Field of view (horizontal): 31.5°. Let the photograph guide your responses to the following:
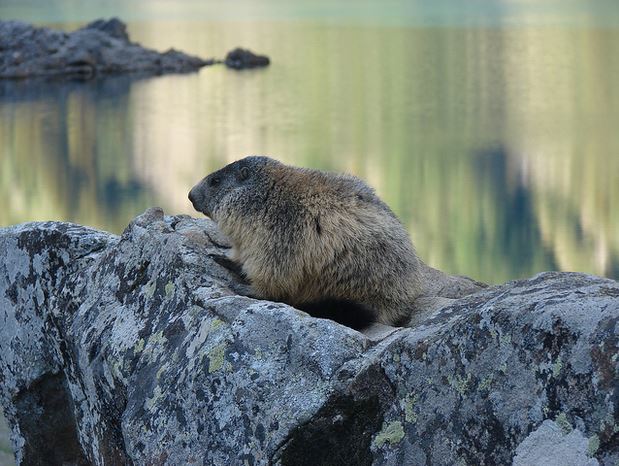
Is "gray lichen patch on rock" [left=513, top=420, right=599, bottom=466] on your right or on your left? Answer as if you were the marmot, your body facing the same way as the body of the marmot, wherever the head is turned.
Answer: on your left

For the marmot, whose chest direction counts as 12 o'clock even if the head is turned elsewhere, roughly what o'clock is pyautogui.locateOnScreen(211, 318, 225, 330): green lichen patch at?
The green lichen patch is roughly at 10 o'clock from the marmot.

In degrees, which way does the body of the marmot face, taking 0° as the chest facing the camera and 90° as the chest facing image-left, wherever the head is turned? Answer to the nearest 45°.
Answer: approximately 90°

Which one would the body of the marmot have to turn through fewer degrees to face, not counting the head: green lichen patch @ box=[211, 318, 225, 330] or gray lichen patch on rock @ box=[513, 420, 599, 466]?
the green lichen patch

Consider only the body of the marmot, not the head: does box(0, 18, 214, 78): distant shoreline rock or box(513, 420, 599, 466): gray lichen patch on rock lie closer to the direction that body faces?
the distant shoreline rock

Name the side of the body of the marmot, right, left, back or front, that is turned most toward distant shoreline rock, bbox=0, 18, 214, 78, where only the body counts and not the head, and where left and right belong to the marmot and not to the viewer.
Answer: right

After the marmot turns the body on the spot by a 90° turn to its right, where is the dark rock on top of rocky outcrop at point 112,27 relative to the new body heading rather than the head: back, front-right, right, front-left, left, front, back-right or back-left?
front
